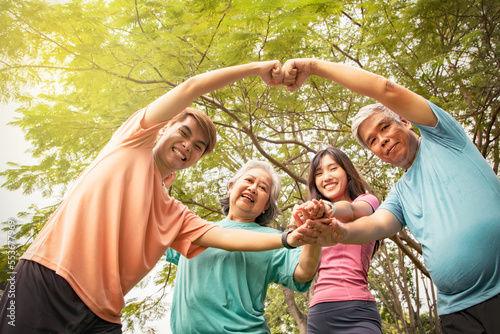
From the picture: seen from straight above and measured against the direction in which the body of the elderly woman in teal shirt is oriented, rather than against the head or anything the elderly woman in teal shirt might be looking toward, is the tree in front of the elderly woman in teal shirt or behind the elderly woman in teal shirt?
behind

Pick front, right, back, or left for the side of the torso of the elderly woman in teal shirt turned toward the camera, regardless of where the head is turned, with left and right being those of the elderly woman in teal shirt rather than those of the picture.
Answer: front
